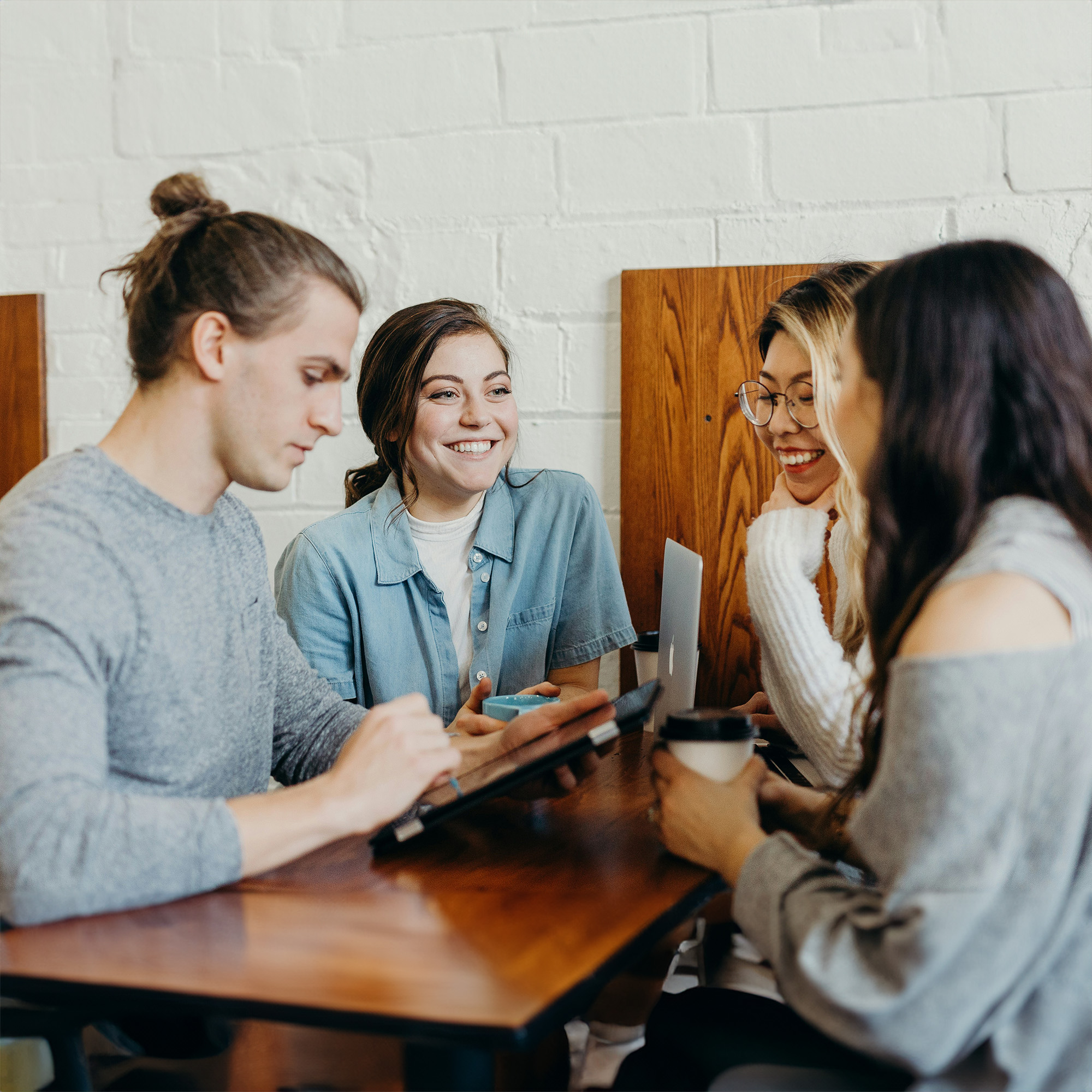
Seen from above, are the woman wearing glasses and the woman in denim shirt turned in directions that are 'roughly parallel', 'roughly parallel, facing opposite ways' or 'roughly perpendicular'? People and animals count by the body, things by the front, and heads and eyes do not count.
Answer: roughly perpendicular

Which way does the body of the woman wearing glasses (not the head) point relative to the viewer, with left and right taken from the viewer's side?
facing the viewer and to the left of the viewer

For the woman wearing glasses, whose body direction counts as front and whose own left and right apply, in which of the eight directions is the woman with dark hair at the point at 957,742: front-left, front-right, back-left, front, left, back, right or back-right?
front-left

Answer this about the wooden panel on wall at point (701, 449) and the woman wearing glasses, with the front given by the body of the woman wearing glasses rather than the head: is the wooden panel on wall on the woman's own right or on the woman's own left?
on the woman's own right

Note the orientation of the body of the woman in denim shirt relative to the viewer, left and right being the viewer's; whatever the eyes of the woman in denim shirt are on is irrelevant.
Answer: facing the viewer and to the right of the viewer

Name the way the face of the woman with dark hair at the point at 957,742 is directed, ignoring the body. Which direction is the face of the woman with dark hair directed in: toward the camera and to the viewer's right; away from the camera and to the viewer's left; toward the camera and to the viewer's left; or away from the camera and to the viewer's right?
away from the camera and to the viewer's left

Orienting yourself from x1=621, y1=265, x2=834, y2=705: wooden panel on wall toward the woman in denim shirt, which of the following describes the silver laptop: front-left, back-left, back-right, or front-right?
front-left

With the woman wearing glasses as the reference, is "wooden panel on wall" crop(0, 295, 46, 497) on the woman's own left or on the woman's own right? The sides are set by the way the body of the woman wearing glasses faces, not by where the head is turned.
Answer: on the woman's own right

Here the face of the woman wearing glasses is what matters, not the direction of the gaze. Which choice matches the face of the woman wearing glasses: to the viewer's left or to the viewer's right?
to the viewer's left

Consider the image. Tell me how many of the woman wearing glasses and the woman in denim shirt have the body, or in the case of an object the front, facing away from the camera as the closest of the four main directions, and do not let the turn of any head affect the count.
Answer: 0

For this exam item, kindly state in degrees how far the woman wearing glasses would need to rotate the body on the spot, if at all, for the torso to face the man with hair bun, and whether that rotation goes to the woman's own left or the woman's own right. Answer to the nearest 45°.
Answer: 0° — they already face them

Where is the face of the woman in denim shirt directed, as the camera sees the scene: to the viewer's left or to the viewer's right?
to the viewer's right
